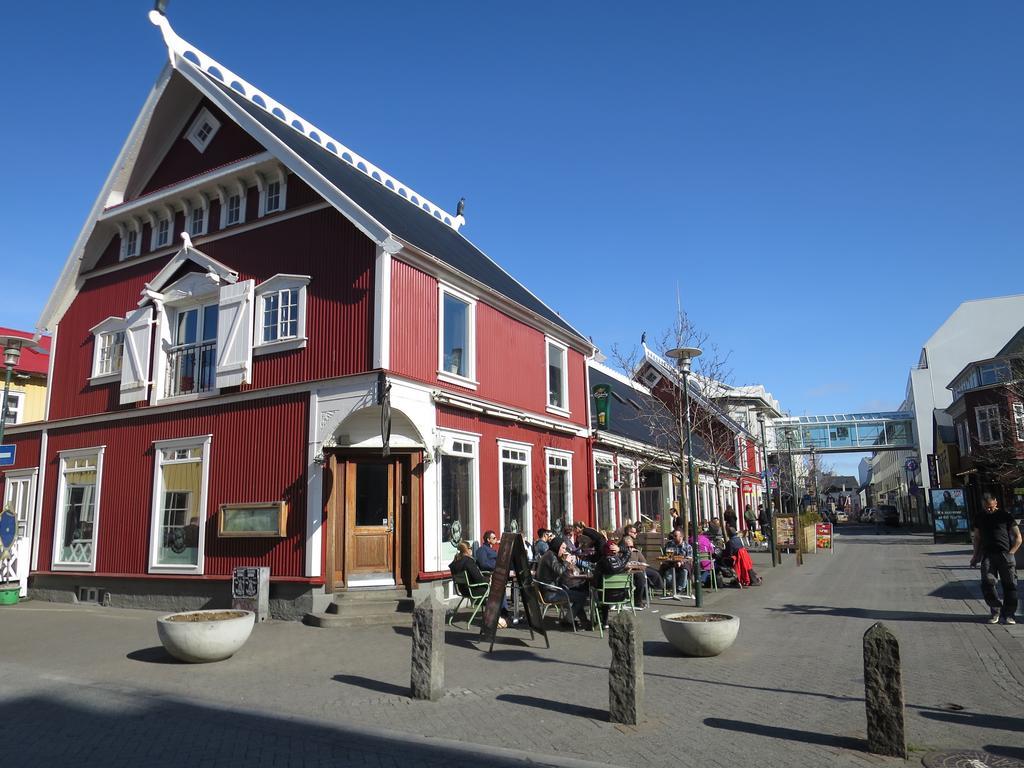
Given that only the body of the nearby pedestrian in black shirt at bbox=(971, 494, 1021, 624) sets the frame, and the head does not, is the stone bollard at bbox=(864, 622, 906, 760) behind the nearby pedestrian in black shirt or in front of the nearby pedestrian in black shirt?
in front

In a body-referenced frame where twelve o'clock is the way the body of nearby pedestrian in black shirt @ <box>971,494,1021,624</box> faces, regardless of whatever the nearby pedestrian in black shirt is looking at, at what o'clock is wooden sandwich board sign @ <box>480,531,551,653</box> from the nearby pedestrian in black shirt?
The wooden sandwich board sign is roughly at 2 o'clock from the nearby pedestrian in black shirt.

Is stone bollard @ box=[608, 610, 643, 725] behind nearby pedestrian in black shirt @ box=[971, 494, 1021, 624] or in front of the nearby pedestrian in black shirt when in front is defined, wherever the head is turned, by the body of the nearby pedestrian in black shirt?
in front

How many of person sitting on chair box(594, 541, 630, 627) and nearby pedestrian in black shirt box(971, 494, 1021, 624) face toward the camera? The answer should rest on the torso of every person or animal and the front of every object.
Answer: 1

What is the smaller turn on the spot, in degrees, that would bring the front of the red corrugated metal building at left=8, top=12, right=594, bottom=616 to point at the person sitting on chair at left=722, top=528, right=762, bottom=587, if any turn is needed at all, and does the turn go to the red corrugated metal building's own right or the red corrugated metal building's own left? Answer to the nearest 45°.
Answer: approximately 135° to the red corrugated metal building's own left

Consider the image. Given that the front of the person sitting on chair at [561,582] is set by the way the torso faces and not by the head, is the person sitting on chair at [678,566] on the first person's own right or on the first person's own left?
on the first person's own left

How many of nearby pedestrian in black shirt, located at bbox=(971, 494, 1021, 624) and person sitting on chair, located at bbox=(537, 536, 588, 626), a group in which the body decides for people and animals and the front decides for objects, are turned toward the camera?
1

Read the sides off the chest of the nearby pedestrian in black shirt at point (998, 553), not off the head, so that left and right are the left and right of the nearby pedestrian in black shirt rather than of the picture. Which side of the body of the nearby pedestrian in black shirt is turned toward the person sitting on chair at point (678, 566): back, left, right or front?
right

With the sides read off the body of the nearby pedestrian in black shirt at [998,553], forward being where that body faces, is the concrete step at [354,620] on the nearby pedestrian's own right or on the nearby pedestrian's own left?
on the nearby pedestrian's own right

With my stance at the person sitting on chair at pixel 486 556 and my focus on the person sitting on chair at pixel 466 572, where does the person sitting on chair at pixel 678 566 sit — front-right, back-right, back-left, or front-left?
back-left

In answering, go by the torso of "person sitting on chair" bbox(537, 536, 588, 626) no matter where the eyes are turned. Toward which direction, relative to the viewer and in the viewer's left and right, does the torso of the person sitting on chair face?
facing to the right of the viewer

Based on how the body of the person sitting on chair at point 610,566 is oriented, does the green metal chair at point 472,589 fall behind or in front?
behind
